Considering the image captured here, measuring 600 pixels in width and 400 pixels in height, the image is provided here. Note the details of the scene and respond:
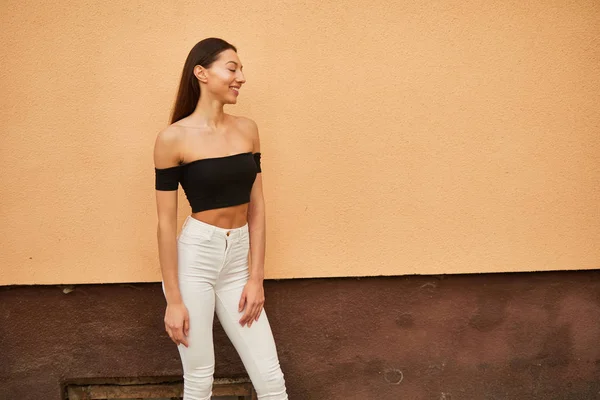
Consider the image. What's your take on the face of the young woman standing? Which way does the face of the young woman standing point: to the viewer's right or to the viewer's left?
to the viewer's right

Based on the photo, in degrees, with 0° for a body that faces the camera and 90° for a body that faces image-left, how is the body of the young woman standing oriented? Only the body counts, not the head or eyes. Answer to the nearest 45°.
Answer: approximately 315°
